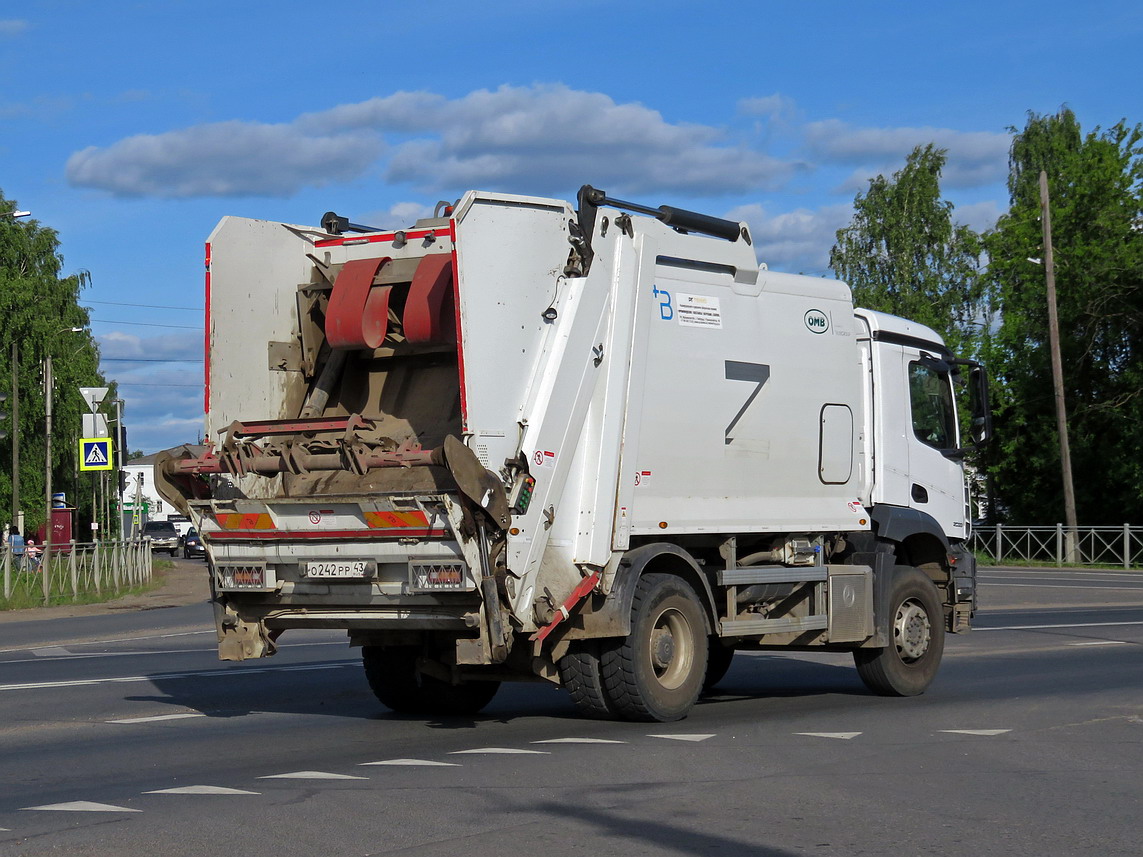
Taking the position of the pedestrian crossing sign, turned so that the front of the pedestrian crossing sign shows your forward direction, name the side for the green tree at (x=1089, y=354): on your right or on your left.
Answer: on your left

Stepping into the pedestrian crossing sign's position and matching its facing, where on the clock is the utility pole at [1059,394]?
The utility pole is roughly at 9 o'clock from the pedestrian crossing sign.

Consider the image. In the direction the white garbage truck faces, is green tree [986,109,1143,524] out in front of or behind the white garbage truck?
in front

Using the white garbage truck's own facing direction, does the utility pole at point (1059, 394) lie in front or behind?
in front

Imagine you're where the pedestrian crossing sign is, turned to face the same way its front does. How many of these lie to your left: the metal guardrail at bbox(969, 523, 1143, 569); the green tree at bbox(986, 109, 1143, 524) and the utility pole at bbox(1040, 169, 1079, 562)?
3

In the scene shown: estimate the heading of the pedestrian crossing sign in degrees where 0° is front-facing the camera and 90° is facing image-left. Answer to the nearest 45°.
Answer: approximately 0°

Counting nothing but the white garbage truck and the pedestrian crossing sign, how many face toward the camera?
1

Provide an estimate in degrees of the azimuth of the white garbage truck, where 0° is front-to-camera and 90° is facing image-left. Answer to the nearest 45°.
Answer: approximately 225°

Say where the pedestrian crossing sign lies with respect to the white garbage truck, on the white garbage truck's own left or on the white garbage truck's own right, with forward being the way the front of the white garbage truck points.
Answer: on the white garbage truck's own left

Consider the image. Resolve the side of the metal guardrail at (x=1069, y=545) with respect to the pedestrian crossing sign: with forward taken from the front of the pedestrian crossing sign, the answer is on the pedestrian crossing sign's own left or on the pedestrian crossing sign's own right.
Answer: on the pedestrian crossing sign's own left

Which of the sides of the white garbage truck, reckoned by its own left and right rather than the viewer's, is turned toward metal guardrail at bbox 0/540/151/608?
left
